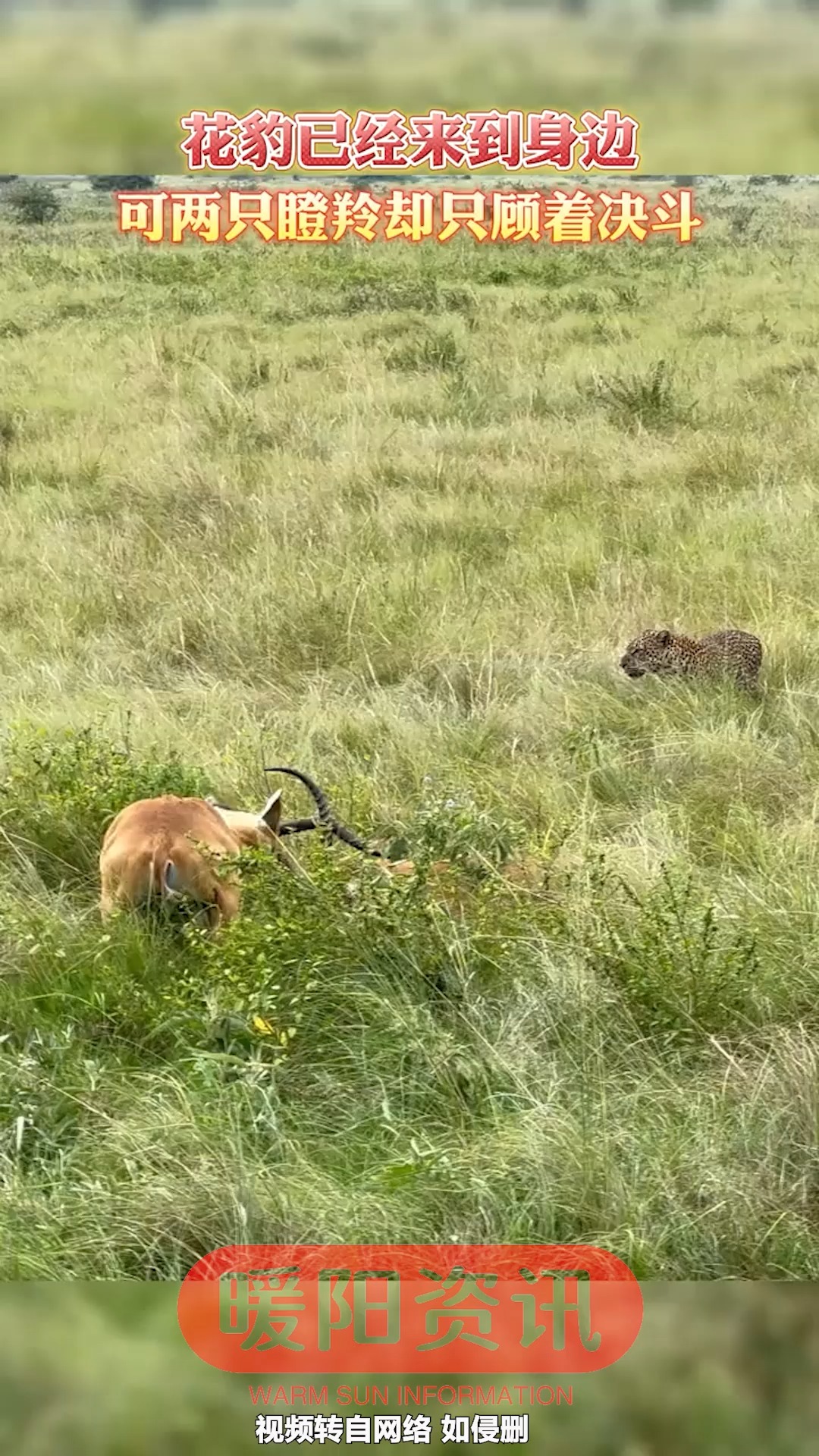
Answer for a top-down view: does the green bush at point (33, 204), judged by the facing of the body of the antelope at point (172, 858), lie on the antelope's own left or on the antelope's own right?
on the antelope's own left

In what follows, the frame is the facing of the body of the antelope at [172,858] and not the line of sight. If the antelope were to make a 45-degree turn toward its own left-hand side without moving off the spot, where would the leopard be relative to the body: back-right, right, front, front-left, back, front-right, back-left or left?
front-right

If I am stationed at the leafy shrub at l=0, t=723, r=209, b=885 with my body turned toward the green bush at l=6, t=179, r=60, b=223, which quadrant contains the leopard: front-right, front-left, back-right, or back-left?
front-right

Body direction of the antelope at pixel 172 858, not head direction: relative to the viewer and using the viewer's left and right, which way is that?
facing away from the viewer and to the right of the viewer

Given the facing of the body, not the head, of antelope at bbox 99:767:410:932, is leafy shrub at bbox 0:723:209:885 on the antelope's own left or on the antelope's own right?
on the antelope's own left

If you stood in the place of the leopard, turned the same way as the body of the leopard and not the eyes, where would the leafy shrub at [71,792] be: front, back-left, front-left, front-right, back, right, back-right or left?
front-left

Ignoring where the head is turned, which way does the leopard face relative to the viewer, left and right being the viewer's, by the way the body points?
facing to the left of the viewer

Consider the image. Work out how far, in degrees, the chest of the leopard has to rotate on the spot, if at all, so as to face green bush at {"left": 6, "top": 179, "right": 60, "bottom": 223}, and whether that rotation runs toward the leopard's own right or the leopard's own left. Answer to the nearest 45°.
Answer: approximately 45° to the leopard's own right
